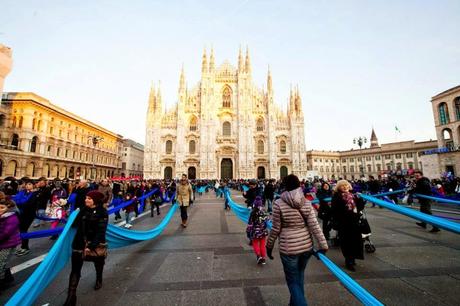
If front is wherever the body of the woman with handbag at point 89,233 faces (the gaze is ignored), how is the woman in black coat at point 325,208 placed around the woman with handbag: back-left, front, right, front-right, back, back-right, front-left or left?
back-left

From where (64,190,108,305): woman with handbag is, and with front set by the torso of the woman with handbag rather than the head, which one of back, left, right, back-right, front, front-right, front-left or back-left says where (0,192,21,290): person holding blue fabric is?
right

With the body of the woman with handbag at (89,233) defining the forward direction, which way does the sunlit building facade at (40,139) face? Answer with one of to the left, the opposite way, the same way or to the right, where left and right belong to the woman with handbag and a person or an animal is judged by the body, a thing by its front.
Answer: to the left

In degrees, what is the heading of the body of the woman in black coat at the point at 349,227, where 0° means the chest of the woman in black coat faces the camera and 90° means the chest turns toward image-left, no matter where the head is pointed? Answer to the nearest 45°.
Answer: approximately 315°

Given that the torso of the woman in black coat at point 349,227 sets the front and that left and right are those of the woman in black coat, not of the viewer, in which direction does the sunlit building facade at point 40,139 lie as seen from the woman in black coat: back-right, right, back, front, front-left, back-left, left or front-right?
back-right

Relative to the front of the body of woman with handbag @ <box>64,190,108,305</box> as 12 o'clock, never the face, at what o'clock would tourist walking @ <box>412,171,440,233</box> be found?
The tourist walking is roughly at 8 o'clock from the woman with handbag.

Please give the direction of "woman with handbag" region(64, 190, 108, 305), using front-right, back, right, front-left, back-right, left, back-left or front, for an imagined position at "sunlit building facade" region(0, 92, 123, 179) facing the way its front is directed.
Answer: front-right

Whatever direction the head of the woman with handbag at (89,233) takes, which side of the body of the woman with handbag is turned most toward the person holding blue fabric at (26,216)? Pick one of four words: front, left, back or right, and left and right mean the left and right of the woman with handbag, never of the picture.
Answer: right

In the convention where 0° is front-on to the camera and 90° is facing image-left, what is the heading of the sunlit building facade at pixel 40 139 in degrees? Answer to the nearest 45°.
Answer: approximately 315°

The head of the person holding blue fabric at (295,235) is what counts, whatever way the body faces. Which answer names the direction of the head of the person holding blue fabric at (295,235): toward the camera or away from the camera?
away from the camera

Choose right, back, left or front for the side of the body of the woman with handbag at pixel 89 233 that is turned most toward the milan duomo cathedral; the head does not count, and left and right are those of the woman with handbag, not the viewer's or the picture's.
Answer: back

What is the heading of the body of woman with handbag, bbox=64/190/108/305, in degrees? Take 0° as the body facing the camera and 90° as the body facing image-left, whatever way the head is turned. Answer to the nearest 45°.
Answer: approximately 45°
